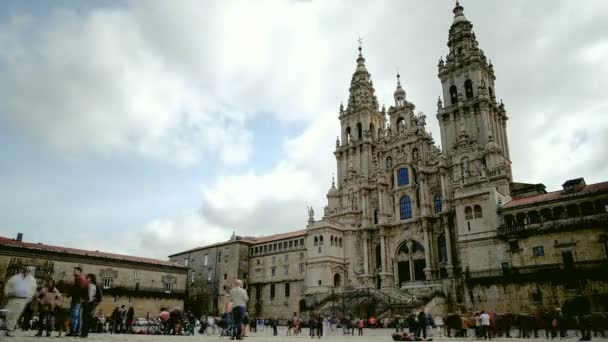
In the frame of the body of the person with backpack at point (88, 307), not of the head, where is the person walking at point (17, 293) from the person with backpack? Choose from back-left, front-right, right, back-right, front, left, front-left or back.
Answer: front-left

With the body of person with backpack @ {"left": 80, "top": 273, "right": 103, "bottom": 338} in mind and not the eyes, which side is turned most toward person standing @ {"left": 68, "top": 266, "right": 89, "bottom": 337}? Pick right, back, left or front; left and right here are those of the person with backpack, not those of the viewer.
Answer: front
